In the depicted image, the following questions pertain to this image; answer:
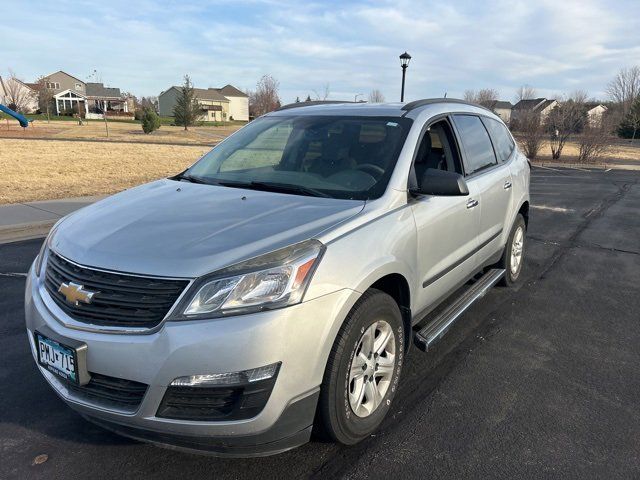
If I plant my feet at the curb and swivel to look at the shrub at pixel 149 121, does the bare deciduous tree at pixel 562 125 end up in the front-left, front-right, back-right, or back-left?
front-right

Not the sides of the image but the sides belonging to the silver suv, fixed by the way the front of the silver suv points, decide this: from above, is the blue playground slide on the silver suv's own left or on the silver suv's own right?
on the silver suv's own right

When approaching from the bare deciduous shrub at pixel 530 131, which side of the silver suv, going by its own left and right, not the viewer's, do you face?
back

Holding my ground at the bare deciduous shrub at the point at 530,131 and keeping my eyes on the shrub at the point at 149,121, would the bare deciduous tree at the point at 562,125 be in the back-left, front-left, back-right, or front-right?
back-right

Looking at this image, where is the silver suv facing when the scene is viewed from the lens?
facing the viewer and to the left of the viewer

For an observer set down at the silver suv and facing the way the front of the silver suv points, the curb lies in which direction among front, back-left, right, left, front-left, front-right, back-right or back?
right

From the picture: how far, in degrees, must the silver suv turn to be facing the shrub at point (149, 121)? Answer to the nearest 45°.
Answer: approximately 135° to its right

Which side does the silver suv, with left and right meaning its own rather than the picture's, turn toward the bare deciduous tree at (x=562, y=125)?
back

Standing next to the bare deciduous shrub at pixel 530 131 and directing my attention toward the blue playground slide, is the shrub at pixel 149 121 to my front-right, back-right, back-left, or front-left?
front-right

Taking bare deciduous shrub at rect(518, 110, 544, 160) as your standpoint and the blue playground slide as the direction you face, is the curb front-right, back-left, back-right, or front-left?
front-left

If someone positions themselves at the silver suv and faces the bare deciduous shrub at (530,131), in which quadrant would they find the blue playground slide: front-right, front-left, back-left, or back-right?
front-left
